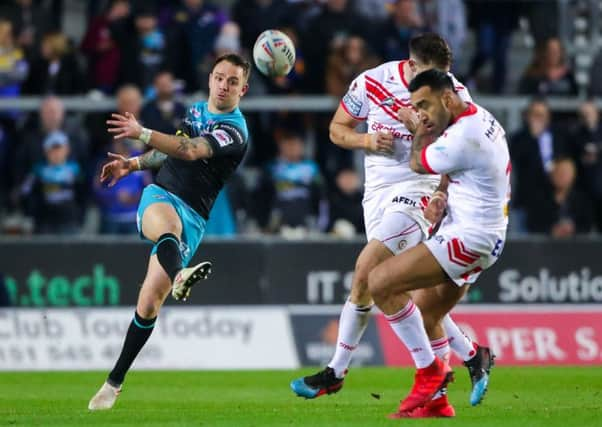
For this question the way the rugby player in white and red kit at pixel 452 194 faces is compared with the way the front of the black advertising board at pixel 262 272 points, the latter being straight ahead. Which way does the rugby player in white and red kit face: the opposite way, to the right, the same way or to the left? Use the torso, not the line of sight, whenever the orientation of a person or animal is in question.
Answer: to the right

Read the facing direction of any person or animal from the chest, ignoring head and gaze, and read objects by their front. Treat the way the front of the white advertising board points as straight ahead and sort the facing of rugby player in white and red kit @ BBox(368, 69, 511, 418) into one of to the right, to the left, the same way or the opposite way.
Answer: to the right

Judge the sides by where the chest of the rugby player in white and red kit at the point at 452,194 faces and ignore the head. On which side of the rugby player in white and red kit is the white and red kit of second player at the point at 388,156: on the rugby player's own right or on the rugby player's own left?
on the rugby player's own right

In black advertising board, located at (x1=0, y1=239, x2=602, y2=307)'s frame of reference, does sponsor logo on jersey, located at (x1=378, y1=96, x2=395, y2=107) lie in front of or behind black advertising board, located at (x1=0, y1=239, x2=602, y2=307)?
in front

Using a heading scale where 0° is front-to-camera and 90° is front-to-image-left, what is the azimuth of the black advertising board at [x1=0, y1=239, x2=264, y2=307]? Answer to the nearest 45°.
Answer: approximately 0°

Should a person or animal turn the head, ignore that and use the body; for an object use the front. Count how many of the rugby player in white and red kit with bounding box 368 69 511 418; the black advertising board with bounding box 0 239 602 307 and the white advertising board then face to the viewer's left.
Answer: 1

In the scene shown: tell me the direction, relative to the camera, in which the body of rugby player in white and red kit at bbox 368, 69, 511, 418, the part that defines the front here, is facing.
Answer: to the viewer's left

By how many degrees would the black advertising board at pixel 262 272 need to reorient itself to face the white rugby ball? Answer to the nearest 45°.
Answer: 0° — it already faces it

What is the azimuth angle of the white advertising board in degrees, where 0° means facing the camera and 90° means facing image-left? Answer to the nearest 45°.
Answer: approximately 0°

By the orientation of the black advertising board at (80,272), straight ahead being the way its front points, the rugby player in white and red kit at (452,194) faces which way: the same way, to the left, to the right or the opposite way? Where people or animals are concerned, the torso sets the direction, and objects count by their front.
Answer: to the right
